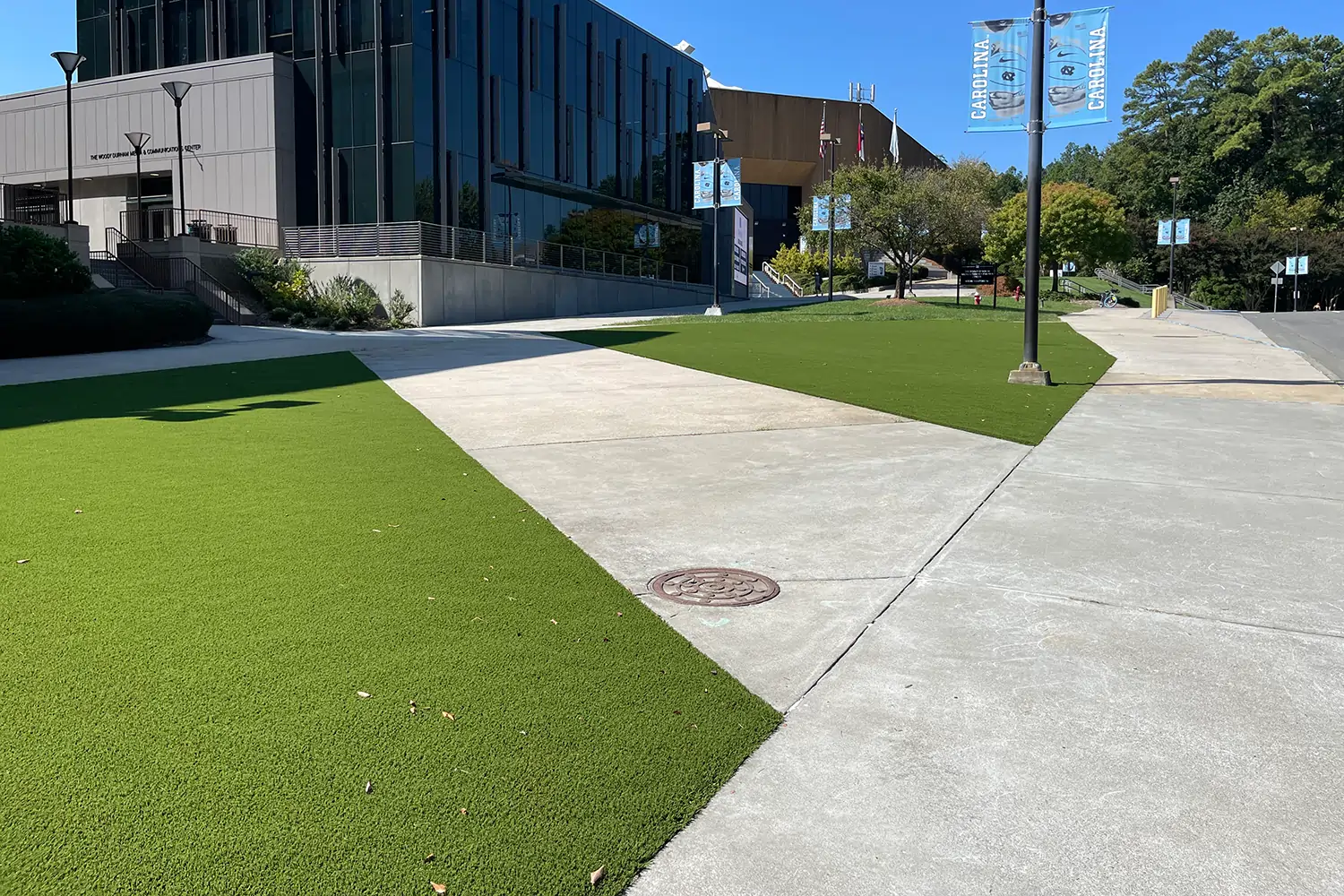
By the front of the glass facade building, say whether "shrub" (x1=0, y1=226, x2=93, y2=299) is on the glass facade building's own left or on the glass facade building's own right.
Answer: on the glass facade building's own right

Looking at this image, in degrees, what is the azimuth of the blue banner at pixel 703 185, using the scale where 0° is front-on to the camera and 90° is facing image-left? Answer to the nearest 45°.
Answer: approximately 0°

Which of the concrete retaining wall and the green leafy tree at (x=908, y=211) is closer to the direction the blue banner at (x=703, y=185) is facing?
the concrete retaining wall

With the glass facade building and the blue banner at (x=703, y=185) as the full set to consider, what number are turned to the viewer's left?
0

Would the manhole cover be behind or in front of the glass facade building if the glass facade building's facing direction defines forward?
in front

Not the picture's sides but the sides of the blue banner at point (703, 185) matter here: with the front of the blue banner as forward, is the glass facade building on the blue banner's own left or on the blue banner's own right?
on the blue banner's own right

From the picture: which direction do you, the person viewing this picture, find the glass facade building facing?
facing the viewer and to the right of the viewer

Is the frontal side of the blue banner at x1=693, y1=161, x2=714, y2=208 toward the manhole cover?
yes

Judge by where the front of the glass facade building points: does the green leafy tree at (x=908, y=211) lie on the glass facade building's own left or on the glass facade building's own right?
on the glass facade building's own left

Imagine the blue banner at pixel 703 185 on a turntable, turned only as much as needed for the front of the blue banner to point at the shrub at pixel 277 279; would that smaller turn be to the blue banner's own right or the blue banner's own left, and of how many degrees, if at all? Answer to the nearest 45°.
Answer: approximately 45° to the blue banner's own right
